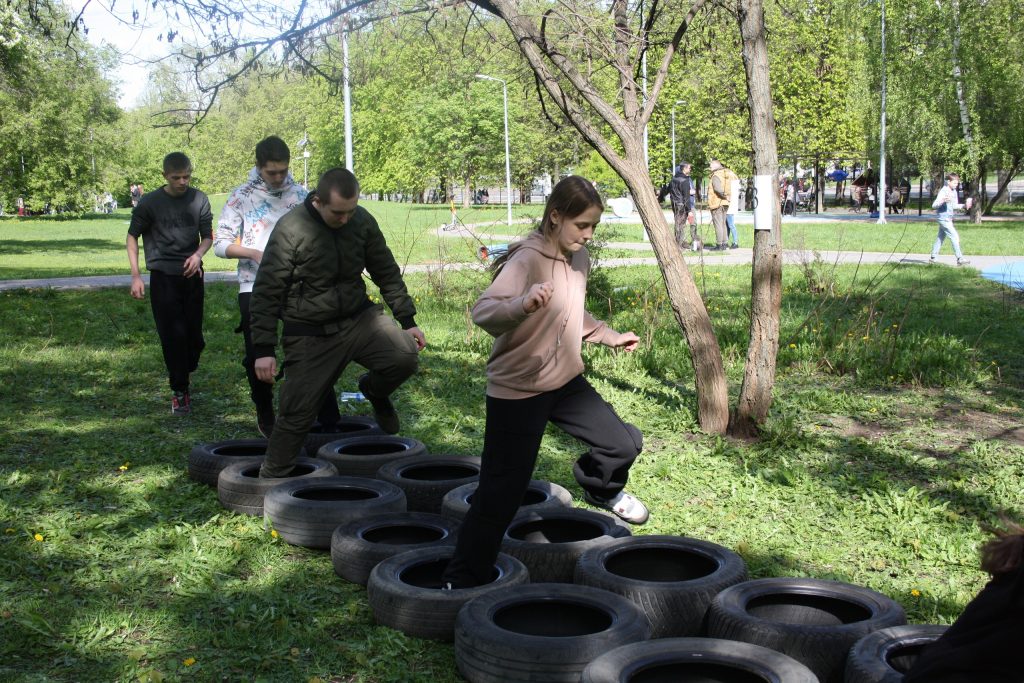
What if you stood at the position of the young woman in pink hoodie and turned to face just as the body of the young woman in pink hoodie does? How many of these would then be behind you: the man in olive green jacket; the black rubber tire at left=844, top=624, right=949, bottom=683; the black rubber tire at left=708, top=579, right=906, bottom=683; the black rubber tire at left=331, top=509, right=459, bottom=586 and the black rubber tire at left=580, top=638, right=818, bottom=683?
2

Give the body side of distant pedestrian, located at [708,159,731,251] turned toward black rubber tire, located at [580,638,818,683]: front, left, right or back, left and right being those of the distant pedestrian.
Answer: left

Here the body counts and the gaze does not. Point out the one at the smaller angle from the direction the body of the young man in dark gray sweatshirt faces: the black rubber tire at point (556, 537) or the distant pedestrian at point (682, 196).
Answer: the black rubber tire

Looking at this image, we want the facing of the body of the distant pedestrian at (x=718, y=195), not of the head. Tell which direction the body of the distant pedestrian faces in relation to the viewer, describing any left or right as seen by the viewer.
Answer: facing to the left of the viewer

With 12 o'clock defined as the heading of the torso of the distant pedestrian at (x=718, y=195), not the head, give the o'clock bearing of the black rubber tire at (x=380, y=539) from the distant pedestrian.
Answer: The black rubber tire is roughly at 9 o'clock from the distant pedestrian.
